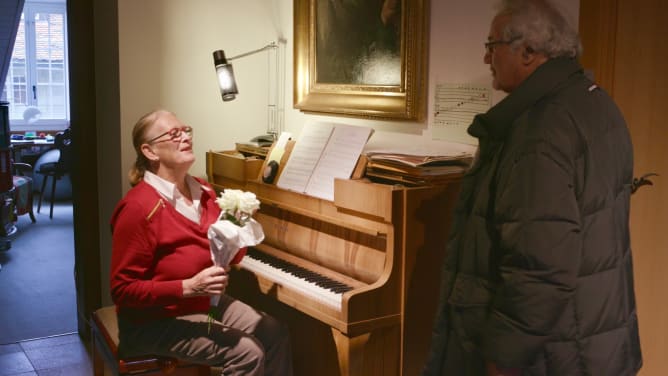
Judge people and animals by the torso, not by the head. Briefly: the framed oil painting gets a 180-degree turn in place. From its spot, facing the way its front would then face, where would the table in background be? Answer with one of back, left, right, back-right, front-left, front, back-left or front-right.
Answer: left

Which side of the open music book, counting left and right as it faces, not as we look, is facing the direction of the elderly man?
left

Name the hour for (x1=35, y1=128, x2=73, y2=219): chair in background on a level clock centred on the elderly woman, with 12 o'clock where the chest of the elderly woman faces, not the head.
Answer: The chair in background is roughly at 7 o'clock from the elderly woman.

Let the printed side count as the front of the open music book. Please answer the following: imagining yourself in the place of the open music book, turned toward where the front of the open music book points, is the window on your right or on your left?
on your right

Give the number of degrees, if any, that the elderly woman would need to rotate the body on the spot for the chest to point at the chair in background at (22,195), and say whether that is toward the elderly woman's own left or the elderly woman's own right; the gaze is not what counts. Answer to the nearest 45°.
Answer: approximately 135° to the elderly woman's own left

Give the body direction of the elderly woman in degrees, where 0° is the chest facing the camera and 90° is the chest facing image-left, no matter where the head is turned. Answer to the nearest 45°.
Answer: approximately 315°

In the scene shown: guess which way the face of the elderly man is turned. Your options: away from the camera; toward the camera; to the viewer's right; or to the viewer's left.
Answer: to the viewer's left

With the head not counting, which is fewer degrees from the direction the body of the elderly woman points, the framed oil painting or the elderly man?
the elderly man

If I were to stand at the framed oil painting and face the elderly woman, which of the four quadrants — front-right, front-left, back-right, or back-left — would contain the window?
back-right

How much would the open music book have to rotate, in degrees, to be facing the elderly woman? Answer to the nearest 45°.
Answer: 0° — it already faces them

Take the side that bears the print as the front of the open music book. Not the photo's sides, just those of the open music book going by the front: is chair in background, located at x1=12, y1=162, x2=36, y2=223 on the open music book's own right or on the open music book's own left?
on the open music book's own right
